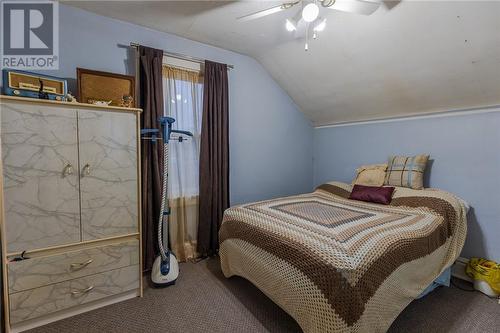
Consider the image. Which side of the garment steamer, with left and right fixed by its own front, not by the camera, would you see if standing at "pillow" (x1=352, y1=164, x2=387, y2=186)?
left

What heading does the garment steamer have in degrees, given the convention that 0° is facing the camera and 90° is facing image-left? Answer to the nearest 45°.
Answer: approximately 0°

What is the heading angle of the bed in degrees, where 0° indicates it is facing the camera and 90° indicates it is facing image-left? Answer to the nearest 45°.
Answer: approximately 45°

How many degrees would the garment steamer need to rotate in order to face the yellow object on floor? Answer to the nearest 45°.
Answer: approximately 90° to its left

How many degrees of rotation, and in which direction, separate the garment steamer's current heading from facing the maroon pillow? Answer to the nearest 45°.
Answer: approximately 90° to its left

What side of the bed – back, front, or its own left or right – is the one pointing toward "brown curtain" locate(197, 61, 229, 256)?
right

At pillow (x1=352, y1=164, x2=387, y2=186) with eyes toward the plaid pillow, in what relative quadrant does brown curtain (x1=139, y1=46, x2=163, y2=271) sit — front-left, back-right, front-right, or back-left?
back-right
